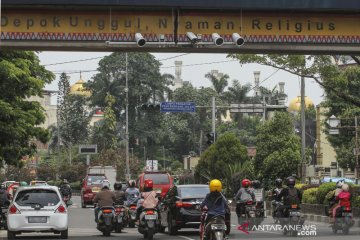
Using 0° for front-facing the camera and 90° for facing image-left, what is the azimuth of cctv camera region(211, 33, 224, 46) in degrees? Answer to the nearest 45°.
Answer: approximately 315°

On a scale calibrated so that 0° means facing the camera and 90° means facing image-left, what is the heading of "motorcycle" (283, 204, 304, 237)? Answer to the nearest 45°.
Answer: approximately 180°

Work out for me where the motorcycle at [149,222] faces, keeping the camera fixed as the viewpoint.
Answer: facing away from the viewer

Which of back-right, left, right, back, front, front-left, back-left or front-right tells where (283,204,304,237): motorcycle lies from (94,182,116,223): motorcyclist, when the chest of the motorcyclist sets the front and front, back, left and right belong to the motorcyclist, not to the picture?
right

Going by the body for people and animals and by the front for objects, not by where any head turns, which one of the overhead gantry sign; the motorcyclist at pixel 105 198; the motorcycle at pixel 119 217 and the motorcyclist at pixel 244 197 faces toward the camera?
the overhead gantry sign

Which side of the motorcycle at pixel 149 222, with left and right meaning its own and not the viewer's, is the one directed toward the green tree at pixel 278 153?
front

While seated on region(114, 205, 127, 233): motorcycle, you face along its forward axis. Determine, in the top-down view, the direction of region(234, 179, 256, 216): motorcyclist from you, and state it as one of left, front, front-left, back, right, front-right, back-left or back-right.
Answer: right

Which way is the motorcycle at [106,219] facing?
away from the camera

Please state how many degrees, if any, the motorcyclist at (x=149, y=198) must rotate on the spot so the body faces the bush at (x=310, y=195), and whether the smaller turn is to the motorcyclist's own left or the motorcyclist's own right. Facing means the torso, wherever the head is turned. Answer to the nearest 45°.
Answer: approximately 45° to the motorcyclist's own right

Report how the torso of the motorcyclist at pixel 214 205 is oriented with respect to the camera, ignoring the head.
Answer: away from the camera

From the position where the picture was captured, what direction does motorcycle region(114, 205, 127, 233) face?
facing away from the viewer
